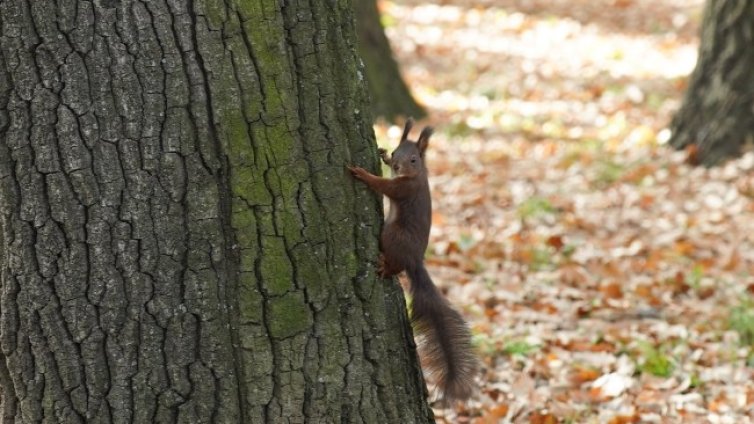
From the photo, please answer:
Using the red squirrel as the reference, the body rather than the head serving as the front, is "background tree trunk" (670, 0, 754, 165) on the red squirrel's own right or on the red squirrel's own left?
on the red squirrel's own right

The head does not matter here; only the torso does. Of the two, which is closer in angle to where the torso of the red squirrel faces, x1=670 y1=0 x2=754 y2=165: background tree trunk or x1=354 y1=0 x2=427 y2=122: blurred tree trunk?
the blurred tree trunk

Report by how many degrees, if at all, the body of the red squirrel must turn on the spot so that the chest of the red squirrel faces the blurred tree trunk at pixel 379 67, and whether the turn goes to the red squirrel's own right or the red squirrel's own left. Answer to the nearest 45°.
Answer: approximately 90° to the red squirrel's own right

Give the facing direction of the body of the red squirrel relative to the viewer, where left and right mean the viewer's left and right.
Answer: facing to the left of the viewer
